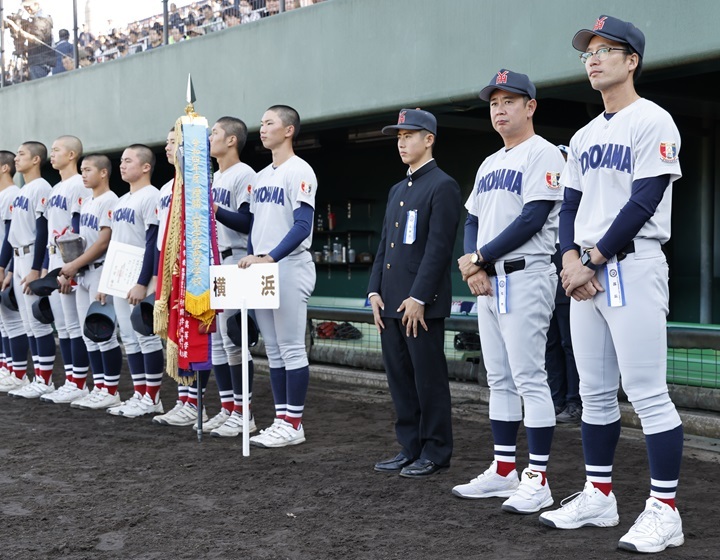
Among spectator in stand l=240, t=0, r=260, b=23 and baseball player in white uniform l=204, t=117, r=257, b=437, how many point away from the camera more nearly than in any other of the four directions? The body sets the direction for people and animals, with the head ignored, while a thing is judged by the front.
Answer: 0

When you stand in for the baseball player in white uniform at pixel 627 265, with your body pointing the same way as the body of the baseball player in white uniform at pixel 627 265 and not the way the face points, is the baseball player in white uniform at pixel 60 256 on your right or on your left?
on your right

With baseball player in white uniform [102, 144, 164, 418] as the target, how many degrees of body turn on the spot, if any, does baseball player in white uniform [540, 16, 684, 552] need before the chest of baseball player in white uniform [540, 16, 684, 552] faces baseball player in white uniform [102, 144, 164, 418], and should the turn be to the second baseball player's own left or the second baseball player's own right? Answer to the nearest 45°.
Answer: approximately 90° to the second baseball player's own right

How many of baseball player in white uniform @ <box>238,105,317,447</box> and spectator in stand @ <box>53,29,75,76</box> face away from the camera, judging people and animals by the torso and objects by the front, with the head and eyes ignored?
0

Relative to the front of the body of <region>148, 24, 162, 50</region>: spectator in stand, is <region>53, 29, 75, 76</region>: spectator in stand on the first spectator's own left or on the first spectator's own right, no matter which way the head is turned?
on the first spectator's own right

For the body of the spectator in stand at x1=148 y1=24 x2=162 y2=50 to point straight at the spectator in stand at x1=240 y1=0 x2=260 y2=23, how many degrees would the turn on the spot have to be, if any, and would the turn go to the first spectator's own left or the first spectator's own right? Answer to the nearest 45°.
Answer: approximately 90° to the first spectator's own left

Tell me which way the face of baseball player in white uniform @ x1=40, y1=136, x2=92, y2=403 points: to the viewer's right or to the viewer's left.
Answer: to the viewer's left

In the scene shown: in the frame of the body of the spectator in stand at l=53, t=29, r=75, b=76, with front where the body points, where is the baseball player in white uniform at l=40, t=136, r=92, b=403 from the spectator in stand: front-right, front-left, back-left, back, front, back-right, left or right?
back

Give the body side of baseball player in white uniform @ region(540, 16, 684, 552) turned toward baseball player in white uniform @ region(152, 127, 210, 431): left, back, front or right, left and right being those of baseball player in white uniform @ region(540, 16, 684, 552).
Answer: right

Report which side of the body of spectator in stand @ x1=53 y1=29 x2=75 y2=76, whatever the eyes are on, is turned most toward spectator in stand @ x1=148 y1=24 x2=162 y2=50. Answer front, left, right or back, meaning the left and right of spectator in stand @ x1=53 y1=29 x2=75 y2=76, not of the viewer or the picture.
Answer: right

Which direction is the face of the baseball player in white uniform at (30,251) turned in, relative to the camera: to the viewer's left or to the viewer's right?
to the viewer's left

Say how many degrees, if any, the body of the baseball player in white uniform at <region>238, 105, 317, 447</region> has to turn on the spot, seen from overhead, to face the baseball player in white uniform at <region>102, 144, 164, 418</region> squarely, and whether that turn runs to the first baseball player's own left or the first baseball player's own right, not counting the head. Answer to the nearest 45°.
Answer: approximately 90° to the first baseball player's own right
